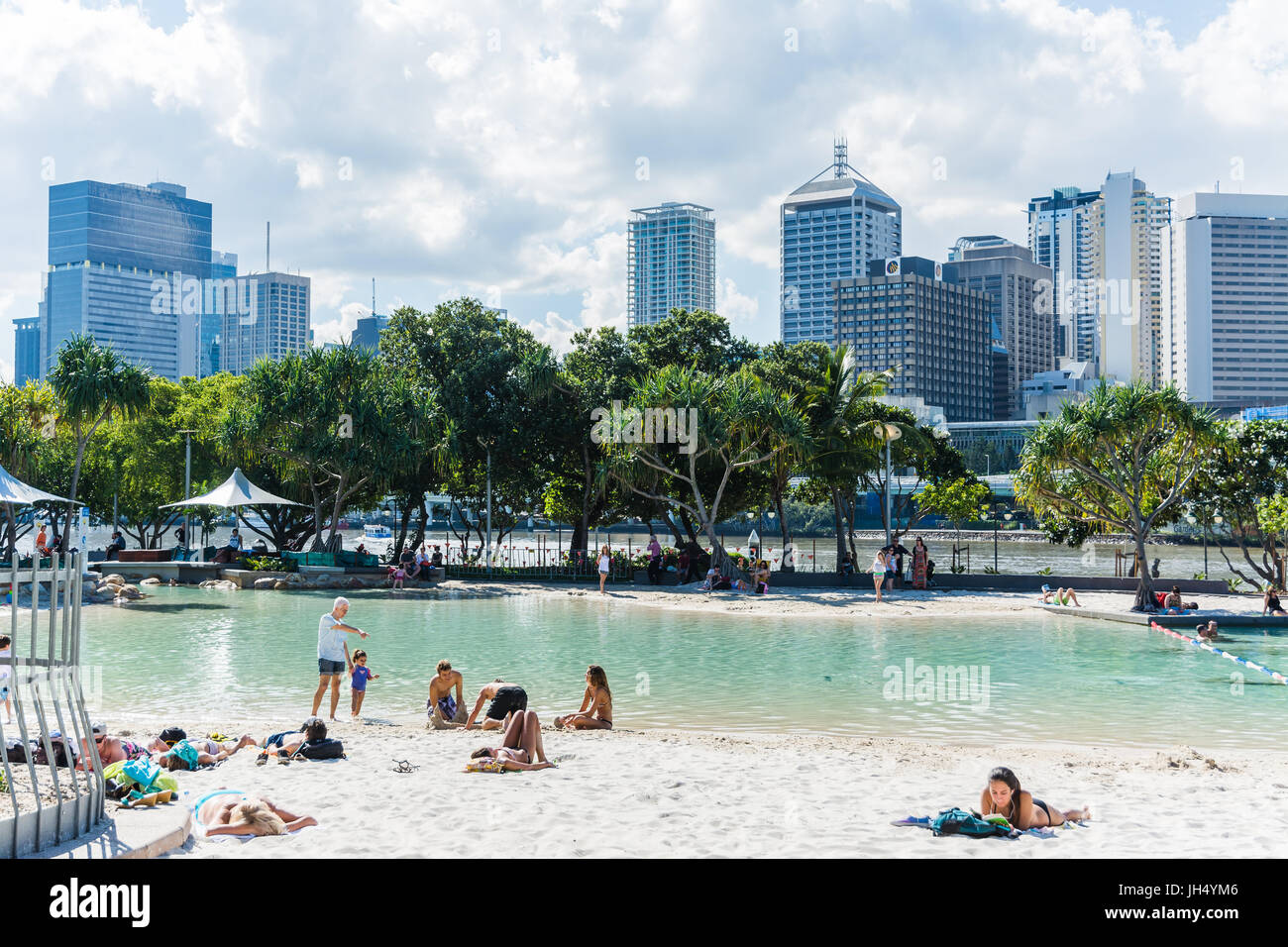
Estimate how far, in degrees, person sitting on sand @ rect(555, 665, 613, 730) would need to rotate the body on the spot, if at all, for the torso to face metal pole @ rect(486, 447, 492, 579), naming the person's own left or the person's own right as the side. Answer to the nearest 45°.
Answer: approximately 90° to the person's own right

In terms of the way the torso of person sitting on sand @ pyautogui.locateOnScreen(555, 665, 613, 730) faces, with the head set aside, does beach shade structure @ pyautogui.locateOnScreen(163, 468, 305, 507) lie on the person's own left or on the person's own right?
on the person's own right

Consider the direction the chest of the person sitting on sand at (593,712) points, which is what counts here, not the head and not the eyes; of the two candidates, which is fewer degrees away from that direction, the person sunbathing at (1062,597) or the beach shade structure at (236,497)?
the beach shade structure

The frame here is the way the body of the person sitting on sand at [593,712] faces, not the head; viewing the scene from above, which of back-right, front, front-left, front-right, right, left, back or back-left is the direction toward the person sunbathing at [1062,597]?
back-right

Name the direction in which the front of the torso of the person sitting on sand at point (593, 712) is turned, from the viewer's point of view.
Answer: to the viewer's left

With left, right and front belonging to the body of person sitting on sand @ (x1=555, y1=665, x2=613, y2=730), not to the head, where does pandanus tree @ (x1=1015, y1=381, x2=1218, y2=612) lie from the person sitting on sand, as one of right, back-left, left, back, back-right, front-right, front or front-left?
back-right

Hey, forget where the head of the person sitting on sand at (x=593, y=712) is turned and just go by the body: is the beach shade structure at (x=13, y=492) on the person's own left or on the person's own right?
on the person's own right
